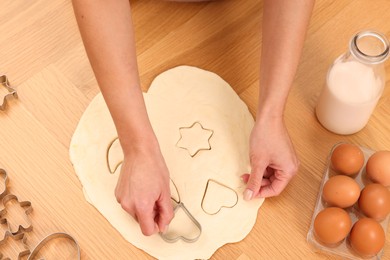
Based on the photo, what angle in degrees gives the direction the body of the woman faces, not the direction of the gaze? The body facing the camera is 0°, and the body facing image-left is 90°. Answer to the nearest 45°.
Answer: approximately 0°
